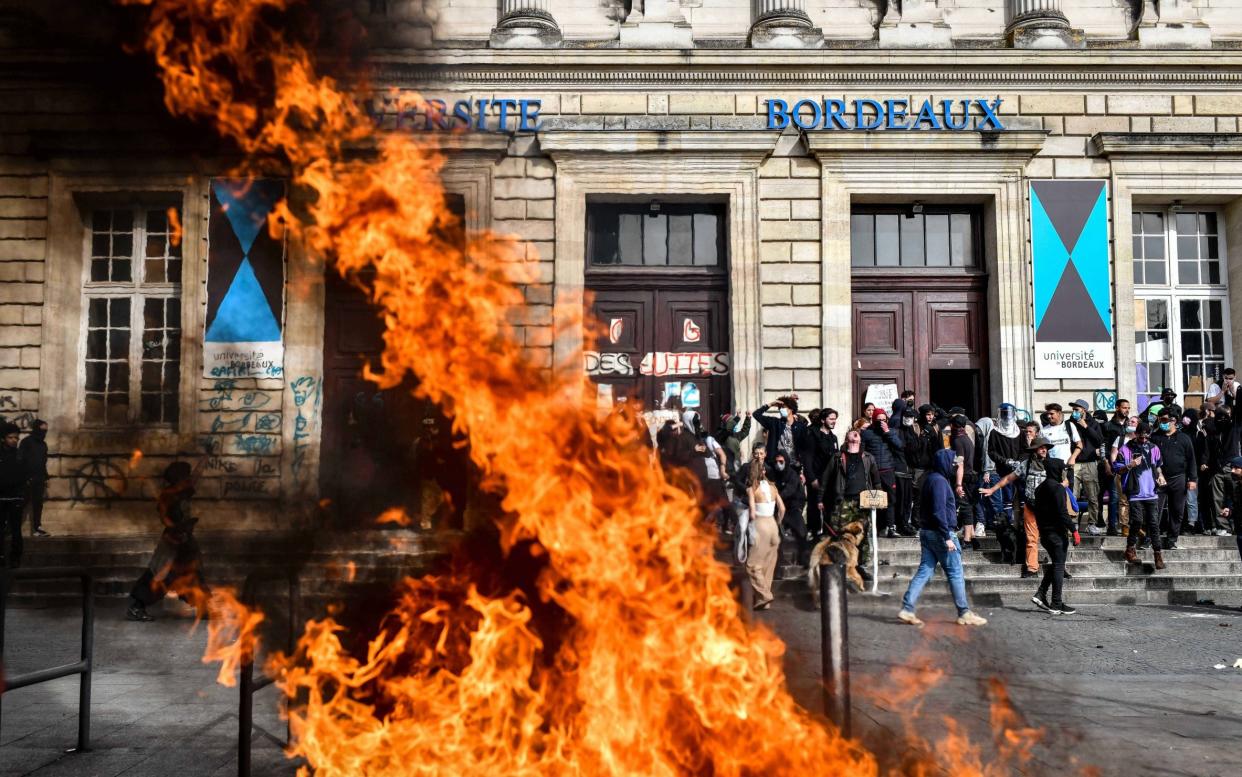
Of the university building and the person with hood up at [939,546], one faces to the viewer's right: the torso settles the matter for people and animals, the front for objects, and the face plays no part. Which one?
the person with hood up

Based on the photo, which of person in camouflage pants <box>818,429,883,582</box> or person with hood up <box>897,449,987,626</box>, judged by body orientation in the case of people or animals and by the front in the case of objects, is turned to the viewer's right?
person with hood up <box>897,449,987,626</box>

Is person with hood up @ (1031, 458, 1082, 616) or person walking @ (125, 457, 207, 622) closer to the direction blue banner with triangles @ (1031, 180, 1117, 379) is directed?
the person with hood up

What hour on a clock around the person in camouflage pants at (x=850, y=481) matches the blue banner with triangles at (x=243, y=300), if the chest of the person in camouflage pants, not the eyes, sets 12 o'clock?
The blue banner with triangles is roughly at 3 o'clock from the person in camouflage pants.

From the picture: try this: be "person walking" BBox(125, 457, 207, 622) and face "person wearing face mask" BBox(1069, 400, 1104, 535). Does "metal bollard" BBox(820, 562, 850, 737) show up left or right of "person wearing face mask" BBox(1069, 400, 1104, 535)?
right

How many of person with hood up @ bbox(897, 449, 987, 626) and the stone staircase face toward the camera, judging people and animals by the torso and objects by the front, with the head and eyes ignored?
1

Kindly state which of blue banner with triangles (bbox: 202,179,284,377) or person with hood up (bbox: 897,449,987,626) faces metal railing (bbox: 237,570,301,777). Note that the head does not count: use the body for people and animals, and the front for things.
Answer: the blue banner with triangles
